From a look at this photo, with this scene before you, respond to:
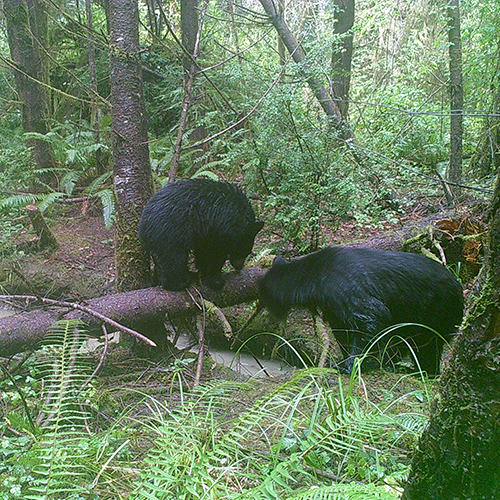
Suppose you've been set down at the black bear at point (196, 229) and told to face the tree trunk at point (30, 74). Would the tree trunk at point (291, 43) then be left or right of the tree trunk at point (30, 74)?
right

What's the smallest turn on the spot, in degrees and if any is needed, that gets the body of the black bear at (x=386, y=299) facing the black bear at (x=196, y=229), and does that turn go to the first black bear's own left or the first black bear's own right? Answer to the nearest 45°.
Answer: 0° — it already faces it

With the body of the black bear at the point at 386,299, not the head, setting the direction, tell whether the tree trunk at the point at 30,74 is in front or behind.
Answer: in front

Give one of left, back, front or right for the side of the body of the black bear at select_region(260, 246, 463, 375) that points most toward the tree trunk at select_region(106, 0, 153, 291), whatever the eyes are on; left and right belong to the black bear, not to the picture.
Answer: front

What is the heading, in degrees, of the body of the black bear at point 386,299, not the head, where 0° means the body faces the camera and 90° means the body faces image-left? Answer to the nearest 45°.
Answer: approximately 90°

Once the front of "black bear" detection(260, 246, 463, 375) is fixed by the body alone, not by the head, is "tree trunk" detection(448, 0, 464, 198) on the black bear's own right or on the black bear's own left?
on the black bear's own right

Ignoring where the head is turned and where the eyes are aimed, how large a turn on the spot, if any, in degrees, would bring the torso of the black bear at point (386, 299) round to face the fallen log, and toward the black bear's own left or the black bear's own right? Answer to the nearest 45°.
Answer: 0° — it already faces it
